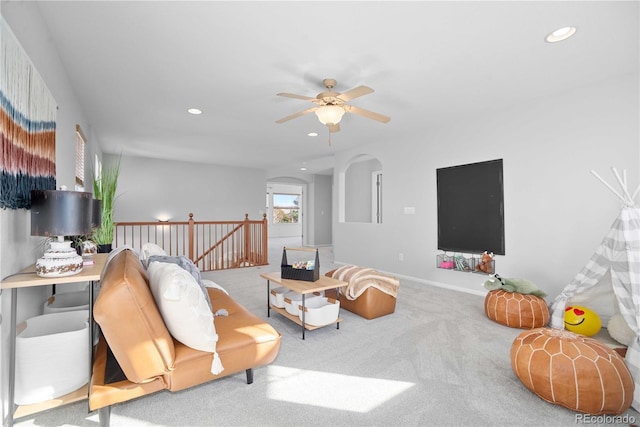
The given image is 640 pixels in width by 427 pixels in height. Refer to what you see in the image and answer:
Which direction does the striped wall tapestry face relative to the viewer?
to the viewer's right

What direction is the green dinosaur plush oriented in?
to the viewer's left

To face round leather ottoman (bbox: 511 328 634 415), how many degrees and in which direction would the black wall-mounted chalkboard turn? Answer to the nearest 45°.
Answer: approximately 45° to its left

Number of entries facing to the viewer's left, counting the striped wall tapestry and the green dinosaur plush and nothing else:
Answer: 1

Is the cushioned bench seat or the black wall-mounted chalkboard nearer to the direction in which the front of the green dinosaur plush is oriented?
the cushioned bench seat
